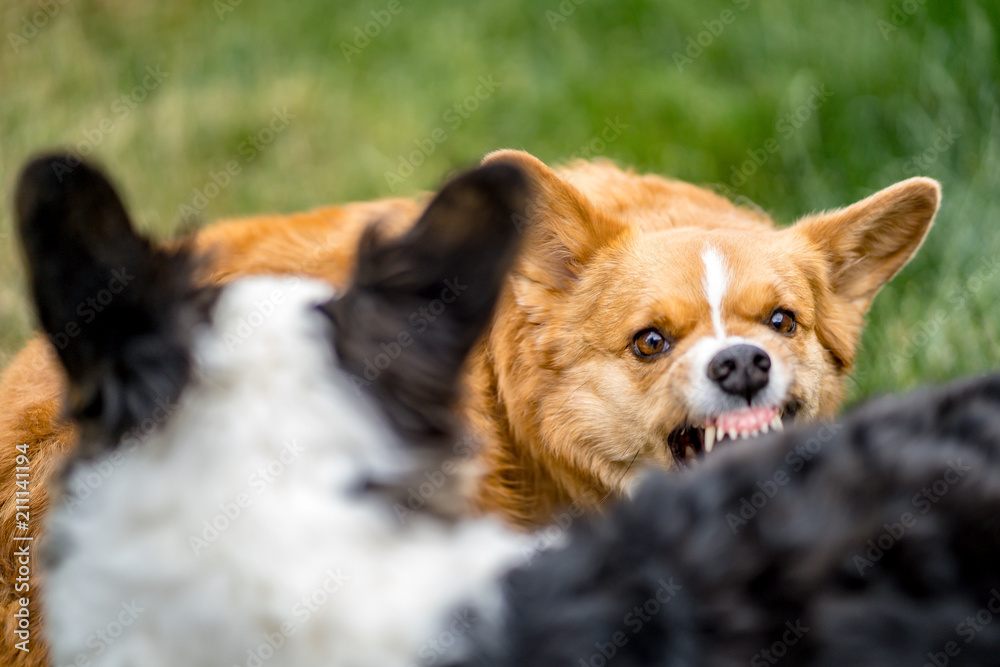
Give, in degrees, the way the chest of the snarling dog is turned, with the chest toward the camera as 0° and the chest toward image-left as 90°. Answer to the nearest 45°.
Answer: approximately 315°
